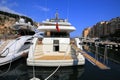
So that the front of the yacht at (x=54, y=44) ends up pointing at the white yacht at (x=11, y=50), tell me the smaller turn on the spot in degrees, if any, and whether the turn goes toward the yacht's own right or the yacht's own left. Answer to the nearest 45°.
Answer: approximately 90° to the yacht's own left

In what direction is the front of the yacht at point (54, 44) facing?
away from the camera
